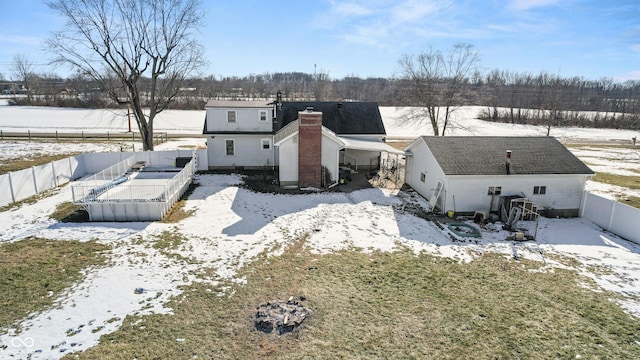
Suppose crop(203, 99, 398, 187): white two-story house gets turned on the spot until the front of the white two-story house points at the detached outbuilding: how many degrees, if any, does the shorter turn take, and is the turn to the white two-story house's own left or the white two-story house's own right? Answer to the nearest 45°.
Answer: approximately 135° to the white two-story house's own right

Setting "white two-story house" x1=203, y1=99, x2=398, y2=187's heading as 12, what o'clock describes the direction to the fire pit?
The fire pit is roughly at 6 o'clock from the white two-story house.

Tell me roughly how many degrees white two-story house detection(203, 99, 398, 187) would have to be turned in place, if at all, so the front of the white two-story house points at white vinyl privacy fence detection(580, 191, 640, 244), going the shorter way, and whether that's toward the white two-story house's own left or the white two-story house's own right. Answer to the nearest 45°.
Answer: approximately 135° to the white two-story house's own right

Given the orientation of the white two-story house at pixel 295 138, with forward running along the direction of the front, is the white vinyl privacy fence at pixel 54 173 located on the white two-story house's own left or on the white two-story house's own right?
on the white two-story house's own left

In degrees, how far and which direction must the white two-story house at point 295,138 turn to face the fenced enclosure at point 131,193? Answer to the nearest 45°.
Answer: approximately 135° to its left

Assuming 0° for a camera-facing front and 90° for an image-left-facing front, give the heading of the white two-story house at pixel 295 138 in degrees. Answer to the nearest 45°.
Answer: approximately 180°

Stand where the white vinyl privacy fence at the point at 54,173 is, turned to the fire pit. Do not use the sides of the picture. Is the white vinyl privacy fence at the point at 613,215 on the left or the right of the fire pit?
left
